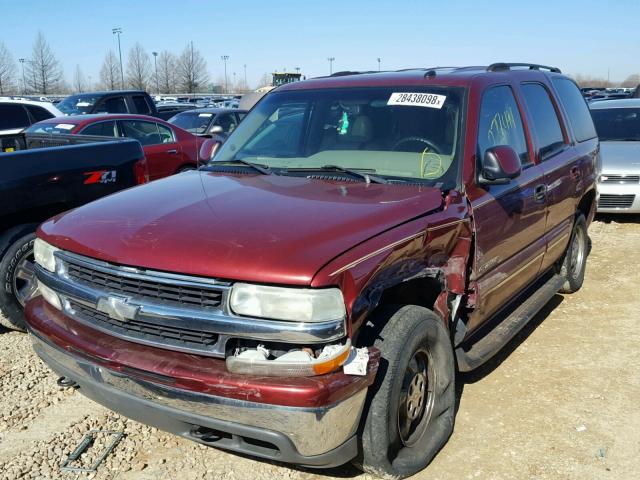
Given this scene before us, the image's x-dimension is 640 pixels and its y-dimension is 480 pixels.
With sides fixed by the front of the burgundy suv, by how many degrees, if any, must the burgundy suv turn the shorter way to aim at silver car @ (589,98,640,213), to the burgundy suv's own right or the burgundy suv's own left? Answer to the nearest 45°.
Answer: approximately 180°

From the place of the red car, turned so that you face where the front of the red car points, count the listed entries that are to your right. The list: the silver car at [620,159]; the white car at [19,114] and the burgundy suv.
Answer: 1

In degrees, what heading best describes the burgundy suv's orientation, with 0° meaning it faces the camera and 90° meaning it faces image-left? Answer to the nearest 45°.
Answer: approximately 45°

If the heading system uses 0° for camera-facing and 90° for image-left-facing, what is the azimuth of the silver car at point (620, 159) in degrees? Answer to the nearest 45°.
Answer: approximately 0°

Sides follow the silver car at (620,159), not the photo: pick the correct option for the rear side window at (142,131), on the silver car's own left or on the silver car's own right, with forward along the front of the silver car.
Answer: on the silver car's own right

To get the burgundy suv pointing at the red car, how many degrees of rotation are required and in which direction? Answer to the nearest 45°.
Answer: approximately 135° to its right

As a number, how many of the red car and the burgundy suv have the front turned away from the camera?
0

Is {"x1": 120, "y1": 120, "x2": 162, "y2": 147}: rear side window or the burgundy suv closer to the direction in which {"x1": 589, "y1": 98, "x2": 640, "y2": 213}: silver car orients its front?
the burgundy suv
